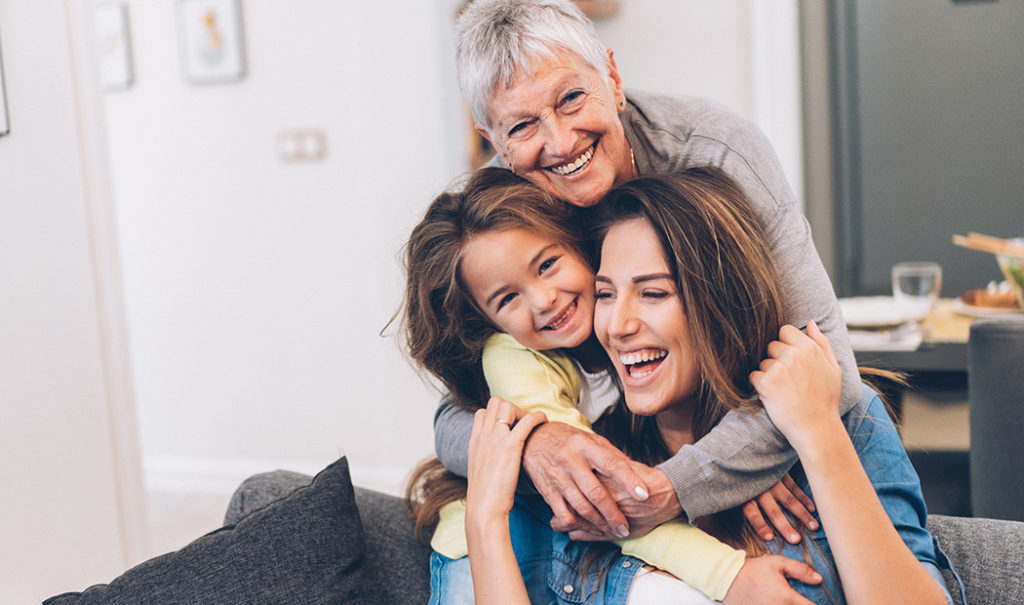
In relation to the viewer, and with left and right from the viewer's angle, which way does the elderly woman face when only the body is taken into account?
facing the viewer

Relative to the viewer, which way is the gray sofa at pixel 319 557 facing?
toward the camera

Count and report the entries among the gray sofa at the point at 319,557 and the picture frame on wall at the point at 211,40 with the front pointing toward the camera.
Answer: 2

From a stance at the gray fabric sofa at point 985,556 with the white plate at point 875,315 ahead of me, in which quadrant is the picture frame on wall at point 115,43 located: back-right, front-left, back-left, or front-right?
front-left

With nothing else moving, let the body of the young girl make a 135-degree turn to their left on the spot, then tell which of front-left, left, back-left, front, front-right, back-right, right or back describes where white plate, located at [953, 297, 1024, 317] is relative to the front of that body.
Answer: front-right

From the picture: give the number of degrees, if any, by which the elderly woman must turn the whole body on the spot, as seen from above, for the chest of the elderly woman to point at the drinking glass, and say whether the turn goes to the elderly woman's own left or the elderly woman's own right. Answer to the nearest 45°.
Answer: approximately 135° to the elderly woman's own left

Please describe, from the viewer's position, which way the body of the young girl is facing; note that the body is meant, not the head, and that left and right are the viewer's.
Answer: facing the viewer and to the right of the viewer

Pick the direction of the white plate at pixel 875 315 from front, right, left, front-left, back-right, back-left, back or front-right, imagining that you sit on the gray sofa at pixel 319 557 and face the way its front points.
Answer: back-left

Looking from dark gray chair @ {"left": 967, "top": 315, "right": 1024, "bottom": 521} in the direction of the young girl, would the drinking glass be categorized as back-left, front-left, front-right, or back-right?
back-right
